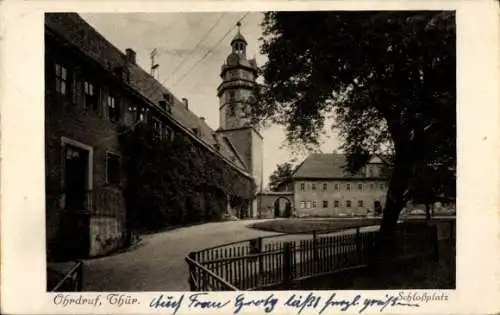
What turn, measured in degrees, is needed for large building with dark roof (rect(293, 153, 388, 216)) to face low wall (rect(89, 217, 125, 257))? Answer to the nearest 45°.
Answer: approximately 45° to its right

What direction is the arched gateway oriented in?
toward the camera

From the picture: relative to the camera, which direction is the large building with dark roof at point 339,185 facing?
toward the camera

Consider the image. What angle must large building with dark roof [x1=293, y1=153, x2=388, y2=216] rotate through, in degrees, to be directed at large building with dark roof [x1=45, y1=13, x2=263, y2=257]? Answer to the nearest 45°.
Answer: approximately 45° to its right

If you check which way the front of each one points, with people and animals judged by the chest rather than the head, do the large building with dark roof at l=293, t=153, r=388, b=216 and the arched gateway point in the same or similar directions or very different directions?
same or similar directions

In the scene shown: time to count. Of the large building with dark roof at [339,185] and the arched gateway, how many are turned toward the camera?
2
